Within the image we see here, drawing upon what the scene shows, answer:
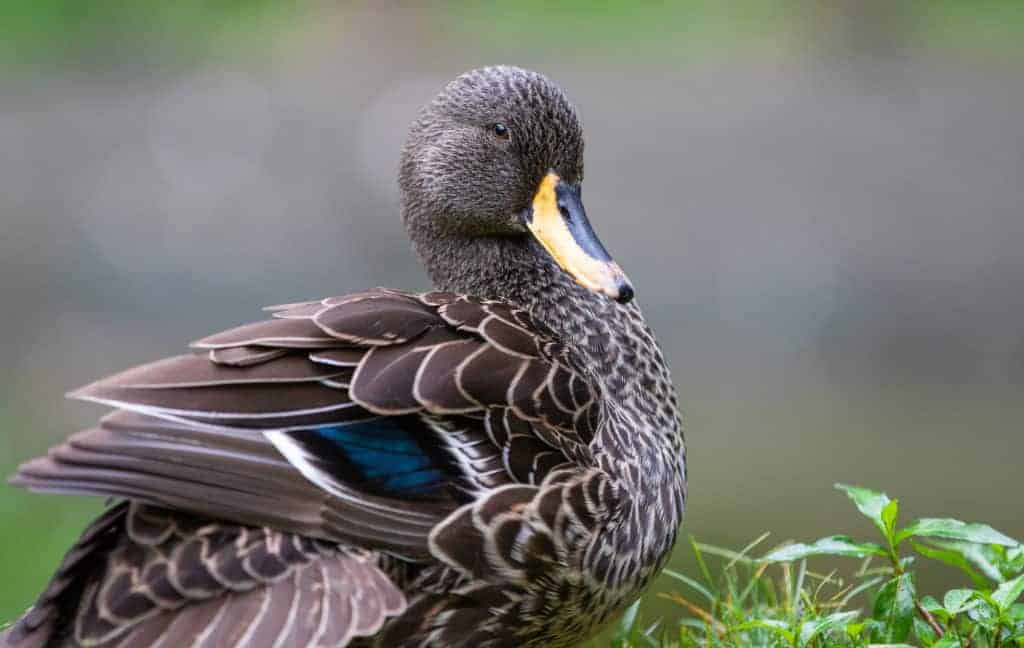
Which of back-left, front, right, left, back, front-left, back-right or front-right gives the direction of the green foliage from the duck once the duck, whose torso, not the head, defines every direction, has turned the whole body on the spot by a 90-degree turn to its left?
right

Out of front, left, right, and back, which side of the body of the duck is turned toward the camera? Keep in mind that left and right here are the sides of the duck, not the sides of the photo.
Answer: right
